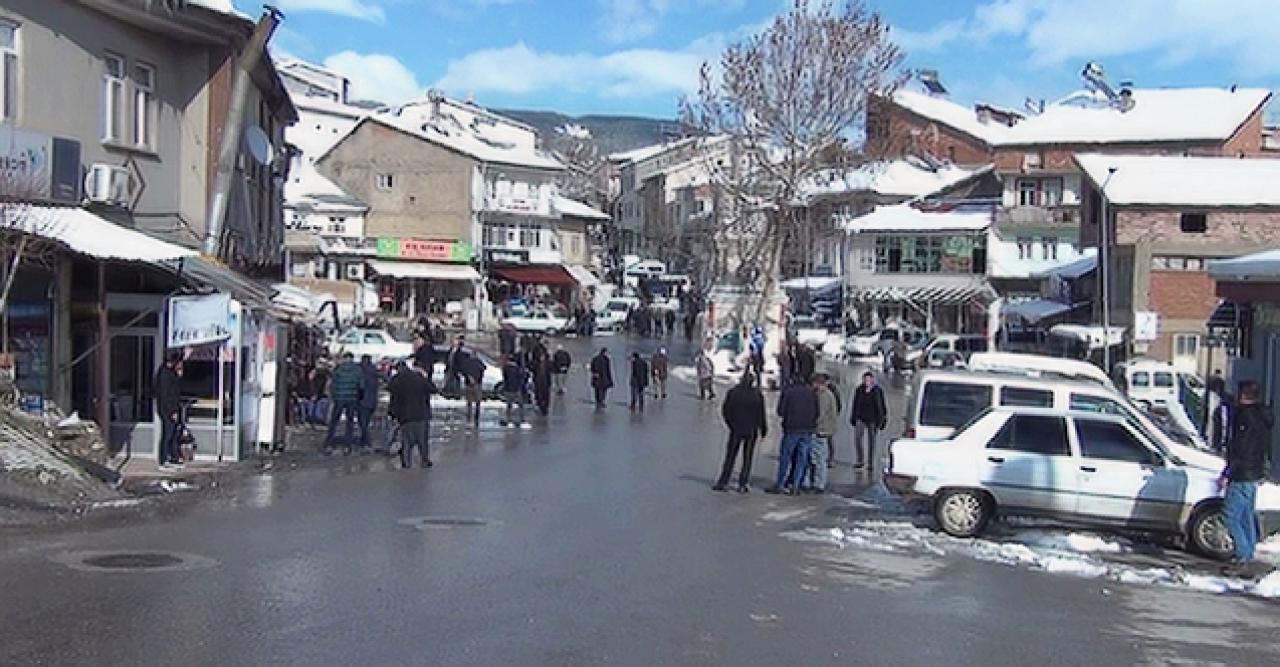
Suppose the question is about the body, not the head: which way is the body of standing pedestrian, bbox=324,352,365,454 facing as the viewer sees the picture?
away from the camera

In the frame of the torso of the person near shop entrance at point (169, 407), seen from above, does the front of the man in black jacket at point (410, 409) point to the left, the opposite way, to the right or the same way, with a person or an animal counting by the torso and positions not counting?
to the left

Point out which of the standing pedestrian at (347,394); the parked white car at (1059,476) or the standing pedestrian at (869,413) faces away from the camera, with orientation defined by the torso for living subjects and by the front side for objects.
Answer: the standing pedestrian at (347,394)

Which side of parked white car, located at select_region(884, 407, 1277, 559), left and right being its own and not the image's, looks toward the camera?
right

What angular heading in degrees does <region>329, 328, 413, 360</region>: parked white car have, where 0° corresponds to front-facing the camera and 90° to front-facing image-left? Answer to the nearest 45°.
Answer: approximately 90°

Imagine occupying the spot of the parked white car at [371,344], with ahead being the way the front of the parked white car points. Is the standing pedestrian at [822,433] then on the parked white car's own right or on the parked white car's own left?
on the parked white car's own left

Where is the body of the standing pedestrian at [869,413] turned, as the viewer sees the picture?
toward the camera

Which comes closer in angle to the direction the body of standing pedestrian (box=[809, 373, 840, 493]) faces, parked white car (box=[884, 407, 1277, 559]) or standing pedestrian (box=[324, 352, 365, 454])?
the standing pedestrian

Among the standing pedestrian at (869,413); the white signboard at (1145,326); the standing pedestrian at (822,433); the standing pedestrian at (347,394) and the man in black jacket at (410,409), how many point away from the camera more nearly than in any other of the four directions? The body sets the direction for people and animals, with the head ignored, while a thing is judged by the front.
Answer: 2

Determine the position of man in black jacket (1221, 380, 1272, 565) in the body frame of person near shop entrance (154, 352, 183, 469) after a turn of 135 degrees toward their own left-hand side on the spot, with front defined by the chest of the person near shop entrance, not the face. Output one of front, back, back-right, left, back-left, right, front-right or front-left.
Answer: back

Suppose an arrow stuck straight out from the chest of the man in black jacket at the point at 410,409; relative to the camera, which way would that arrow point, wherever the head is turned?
away from the camera

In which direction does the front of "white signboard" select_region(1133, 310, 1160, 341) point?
toward the camera

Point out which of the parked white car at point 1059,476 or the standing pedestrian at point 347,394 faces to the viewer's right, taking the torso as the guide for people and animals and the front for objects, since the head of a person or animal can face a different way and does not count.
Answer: the parked white car

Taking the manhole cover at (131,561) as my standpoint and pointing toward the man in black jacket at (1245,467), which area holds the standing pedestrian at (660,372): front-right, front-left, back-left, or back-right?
front-left
